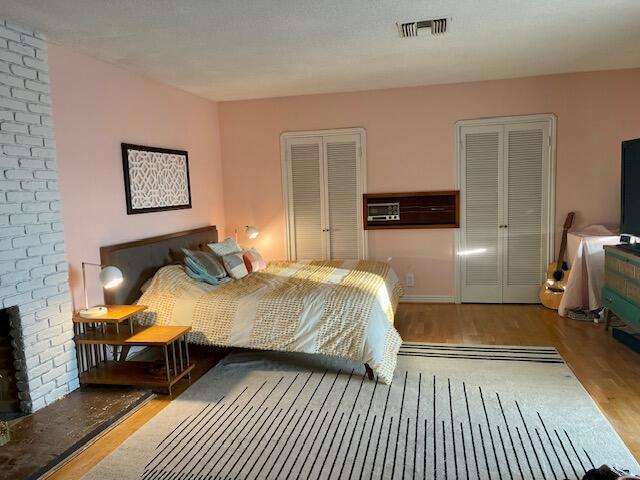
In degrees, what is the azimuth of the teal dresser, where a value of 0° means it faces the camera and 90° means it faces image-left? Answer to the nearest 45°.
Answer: approximately 45°

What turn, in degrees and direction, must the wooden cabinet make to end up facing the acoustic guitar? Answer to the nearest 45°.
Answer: approximately 90° to its left

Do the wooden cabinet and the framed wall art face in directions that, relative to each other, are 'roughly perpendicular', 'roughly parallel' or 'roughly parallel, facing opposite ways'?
roughly perpendicular

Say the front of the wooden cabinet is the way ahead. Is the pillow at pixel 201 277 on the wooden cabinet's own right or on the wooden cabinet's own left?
on the wooden cabinet's own right

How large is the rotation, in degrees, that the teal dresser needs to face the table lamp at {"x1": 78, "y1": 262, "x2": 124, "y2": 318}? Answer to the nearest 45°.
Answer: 0° — it already faces it

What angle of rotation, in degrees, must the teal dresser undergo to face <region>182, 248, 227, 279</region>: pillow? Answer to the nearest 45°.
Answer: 0° — it already faces it

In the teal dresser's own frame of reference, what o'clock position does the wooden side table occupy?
The wooden side table is roughly at 12 o'clock from the teal dresser.

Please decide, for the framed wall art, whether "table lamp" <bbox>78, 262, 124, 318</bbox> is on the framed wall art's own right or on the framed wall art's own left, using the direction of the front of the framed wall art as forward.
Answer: on the framed wall art's own right
